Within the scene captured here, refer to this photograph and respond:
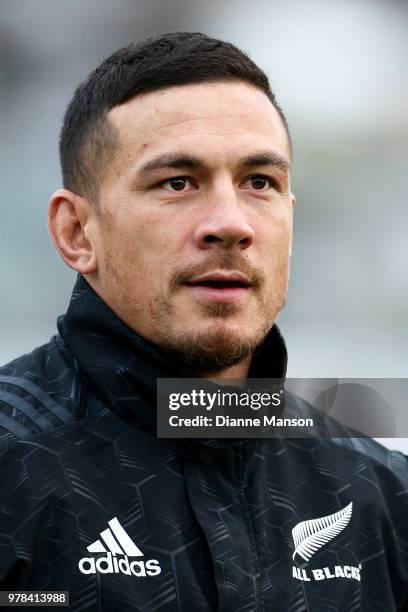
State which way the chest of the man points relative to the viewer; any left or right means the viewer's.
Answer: facing the viewer and to the right of the viewer

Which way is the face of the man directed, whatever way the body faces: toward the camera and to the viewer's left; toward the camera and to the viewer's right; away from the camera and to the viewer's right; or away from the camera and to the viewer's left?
toward the camera and to the viewer's right
